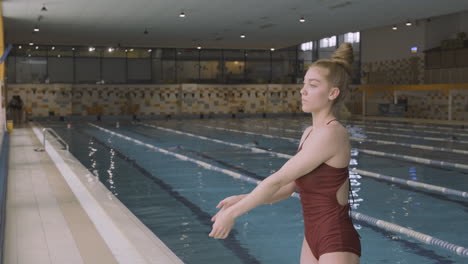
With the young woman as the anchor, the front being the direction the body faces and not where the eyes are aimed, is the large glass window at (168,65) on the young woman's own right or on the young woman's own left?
on the young woman's own right

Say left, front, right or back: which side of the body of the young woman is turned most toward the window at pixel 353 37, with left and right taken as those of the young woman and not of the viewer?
right

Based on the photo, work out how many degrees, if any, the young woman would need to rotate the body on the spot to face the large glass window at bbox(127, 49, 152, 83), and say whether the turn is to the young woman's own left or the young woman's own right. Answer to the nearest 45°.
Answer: approximately 90° to the young woman's own right

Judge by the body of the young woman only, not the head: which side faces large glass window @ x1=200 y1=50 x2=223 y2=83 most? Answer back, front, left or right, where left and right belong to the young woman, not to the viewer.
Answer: right

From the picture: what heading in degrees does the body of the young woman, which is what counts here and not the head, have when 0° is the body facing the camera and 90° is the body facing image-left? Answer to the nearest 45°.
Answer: approximately 90°

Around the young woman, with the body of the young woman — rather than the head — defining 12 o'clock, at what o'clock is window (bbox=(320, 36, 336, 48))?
The window is roughly at 3 o'clock from the young woman.

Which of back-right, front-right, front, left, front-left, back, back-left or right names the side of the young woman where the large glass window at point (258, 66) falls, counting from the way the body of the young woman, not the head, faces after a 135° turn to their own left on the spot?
back-left

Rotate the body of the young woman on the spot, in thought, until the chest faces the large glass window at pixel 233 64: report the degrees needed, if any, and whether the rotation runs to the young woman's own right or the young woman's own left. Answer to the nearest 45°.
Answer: approximately 90° to the young woman's own right

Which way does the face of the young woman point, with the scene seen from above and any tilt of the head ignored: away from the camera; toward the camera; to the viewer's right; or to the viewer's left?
to the viewer's left
